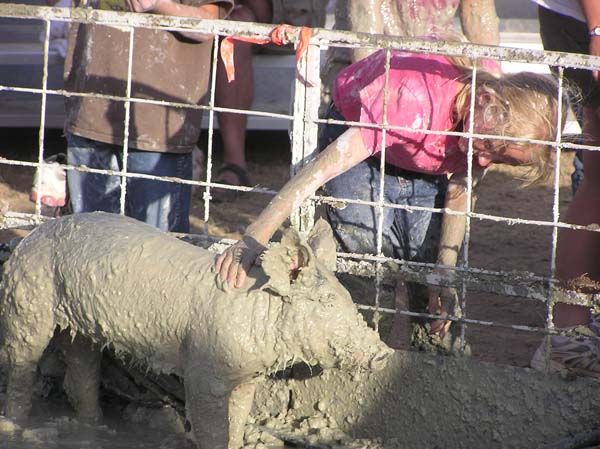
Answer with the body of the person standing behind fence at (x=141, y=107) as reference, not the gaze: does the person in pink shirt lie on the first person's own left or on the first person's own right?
on the first person's own left

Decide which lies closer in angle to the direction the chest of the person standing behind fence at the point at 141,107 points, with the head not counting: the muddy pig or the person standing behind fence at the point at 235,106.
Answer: the muddy pig

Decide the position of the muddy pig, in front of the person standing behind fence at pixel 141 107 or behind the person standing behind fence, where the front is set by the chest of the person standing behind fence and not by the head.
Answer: in front

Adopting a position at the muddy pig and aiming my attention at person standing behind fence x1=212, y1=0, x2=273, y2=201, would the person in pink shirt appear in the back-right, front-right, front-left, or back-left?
front-right

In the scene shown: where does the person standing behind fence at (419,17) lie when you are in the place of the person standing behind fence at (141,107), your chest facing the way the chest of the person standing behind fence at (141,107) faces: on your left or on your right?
on your left

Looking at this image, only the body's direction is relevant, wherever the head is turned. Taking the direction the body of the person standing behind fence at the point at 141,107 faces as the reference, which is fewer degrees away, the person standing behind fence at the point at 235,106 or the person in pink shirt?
the person in pink shirt

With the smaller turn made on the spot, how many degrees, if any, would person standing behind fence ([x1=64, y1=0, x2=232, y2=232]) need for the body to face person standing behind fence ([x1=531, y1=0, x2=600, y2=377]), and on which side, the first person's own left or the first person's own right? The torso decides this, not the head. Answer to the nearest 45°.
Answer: approximately 90° to the first person's own left

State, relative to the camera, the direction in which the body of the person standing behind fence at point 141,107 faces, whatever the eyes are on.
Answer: toward the camera
